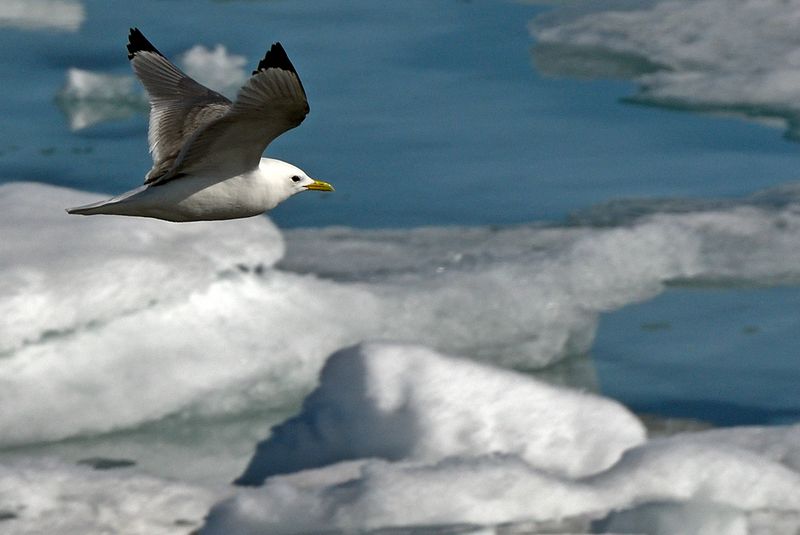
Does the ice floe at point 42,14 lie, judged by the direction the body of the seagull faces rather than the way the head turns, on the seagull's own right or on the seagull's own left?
on the seagull's own left

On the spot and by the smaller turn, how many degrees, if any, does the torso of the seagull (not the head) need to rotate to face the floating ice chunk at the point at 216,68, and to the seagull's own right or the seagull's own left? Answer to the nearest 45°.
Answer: approximately 90° to the seagull's own left

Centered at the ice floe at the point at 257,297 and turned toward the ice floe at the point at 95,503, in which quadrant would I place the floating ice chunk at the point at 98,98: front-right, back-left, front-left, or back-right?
back-right

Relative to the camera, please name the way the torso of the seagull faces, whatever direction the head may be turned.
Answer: to the viewer's right

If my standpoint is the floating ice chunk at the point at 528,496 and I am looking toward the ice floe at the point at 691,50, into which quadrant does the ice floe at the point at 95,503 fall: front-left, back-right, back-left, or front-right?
back-left
